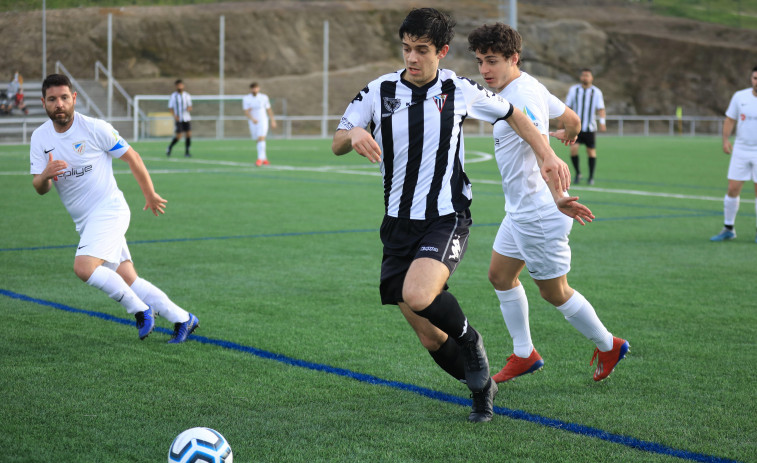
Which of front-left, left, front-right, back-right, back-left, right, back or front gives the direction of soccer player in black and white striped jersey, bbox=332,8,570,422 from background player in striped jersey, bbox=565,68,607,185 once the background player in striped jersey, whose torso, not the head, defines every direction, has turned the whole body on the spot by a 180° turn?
back

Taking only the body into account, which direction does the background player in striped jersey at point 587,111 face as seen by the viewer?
toward the camera

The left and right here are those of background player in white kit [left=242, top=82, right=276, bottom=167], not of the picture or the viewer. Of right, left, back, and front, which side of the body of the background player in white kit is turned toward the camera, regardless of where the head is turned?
front

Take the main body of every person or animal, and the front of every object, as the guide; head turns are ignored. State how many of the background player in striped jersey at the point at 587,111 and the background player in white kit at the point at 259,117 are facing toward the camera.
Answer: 2

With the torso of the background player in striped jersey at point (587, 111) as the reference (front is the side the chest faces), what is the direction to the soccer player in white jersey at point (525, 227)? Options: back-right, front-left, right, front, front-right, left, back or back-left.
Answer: front

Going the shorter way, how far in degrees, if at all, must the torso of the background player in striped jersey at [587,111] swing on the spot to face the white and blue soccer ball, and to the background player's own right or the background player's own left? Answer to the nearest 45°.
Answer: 0° — they already face it

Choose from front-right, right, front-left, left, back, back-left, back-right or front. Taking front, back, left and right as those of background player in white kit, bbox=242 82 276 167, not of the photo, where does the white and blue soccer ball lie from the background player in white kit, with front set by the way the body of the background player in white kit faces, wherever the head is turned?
front

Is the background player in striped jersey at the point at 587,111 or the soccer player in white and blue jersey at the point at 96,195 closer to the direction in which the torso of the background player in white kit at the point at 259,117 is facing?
the soccer player in white and blue jersey

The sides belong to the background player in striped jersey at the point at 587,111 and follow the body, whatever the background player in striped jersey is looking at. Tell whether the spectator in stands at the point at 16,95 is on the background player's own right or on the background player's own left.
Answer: on the background player's own right

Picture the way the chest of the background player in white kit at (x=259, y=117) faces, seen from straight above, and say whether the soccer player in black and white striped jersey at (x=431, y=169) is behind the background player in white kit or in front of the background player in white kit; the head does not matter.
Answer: in front

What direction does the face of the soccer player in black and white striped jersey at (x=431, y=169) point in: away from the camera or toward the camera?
toward the camera

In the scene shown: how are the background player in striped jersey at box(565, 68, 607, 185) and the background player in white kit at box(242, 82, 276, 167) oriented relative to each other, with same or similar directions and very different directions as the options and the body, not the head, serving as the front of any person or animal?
same or similar directions

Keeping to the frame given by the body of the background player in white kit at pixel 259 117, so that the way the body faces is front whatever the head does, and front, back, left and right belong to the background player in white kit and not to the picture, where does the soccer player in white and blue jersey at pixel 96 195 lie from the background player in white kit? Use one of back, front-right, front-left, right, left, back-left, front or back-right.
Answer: front

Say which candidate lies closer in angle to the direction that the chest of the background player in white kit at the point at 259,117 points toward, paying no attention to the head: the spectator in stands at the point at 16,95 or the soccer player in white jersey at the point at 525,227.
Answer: the soccer player in white jersey

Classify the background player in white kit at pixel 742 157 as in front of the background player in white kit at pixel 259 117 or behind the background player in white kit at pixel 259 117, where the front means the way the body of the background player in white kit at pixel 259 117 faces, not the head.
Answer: in front
